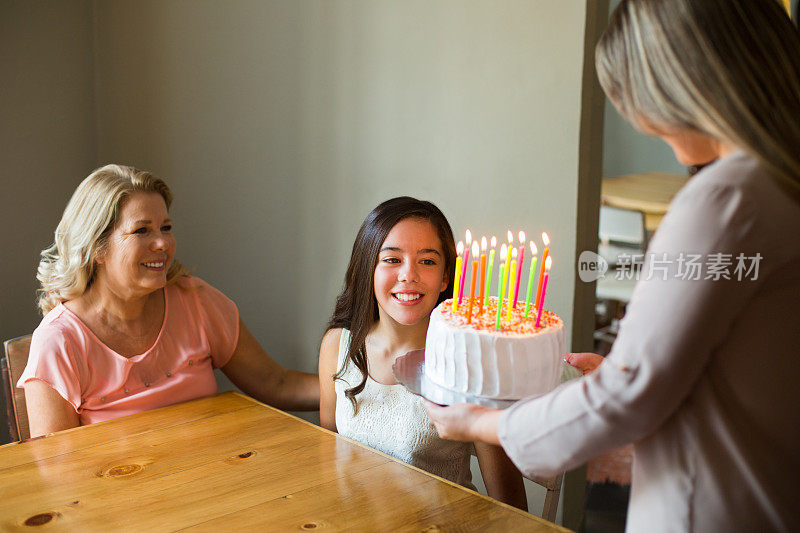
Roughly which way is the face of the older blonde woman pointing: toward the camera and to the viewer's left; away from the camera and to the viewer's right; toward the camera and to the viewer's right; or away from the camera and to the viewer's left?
toward the camera and to the viewer's right

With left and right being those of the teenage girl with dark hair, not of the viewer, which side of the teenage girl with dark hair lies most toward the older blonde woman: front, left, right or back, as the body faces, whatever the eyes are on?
right

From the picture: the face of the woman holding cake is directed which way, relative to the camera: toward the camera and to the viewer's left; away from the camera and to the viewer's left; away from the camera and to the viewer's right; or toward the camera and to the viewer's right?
away from the camera and to the viewer's left

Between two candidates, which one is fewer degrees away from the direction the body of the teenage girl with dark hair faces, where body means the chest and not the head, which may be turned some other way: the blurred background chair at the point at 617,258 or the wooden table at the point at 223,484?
the wooden table

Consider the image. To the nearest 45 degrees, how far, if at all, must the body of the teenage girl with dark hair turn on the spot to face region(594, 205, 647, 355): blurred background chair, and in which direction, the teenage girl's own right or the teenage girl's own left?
approximately 135° to the teenage girl's own left

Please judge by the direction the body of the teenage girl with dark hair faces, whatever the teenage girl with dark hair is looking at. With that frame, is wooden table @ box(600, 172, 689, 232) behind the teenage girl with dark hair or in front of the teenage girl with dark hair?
behind

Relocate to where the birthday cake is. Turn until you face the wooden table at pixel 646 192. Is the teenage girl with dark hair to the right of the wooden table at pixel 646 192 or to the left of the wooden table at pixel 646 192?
left

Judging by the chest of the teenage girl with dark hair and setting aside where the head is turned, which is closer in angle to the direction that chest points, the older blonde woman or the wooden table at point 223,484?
the wooden table

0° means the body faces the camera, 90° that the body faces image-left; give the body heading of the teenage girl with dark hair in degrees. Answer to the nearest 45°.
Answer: approximately 0°

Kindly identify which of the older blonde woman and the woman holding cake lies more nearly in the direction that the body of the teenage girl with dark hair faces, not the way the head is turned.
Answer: the woman holding cake

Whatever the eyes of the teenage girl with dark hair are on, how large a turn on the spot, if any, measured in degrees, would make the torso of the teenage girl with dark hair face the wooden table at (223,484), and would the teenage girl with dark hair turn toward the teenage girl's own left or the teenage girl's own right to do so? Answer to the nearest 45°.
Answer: approximately 45° to the teenage girl's own right
